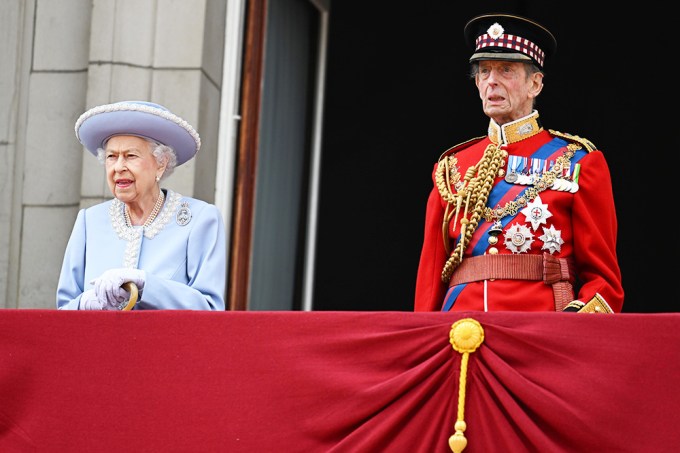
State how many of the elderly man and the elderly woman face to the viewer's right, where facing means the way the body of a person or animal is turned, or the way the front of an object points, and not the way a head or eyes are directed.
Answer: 0

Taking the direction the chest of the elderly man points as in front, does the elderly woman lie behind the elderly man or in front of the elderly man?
in front

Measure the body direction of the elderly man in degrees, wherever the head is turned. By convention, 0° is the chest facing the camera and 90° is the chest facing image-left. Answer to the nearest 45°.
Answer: approximately 45°

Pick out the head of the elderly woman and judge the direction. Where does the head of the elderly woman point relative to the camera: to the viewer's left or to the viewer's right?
to the viewer's left

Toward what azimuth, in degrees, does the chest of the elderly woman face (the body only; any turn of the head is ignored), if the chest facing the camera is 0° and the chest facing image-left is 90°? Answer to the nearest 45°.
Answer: approximately 45°

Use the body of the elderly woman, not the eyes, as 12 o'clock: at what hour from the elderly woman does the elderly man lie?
The elderly man is roughly at 8 o'clock from the elderly woman.
